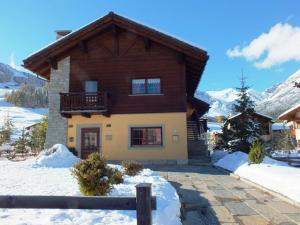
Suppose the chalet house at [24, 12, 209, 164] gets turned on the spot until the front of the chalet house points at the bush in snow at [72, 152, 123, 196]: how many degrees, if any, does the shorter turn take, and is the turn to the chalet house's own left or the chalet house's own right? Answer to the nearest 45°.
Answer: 0° — it already faces it

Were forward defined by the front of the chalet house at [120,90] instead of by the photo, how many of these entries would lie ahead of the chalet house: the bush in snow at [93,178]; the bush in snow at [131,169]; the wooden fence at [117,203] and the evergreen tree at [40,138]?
3

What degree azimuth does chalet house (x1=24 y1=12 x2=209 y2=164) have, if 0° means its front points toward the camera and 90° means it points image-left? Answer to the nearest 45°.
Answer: approximately 0°

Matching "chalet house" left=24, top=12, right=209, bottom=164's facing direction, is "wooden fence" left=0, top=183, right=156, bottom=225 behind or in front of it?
in front

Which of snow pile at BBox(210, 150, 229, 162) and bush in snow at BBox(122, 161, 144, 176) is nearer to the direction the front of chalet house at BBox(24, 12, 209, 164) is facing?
the bush in snow

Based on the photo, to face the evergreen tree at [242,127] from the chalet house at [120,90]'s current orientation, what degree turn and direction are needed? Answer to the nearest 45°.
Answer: approximately 90° to its left

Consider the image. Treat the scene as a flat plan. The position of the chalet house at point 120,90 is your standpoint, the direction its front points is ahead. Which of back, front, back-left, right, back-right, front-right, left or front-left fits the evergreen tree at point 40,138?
back-right

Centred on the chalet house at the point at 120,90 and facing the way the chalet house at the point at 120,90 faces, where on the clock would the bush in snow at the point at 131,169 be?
The bush in snow is roughly at 12 o'clock from the chalet house.

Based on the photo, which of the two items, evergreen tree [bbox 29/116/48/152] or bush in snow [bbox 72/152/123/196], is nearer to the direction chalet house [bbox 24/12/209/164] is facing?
the bush in snow
